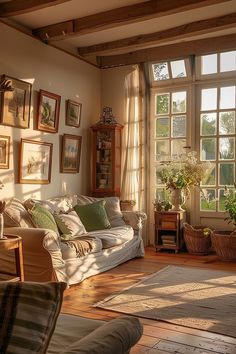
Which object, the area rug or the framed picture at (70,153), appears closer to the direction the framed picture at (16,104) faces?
the area rug

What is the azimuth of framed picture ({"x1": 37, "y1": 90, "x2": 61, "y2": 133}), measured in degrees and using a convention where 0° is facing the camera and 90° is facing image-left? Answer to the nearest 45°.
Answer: approximately 315°

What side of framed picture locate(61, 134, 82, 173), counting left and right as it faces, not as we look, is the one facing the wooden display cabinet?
left

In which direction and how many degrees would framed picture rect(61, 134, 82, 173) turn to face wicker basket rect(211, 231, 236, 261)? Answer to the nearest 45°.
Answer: approximately 45° to its left

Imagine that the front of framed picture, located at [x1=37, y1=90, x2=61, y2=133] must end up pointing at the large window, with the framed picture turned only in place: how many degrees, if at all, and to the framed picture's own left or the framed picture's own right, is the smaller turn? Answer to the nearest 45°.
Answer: approximately 45° to the framed picture's own left

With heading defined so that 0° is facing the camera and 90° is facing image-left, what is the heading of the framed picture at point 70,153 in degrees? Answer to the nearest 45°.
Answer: approximately 315°

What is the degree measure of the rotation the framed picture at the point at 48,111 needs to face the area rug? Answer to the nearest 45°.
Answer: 0° — it already faces it

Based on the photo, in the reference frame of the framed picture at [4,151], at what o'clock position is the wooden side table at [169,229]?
The wooden side table is roughly at 10 o'clock from the framed picture.

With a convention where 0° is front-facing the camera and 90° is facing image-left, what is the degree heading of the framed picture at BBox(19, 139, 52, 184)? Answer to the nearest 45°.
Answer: approximately 315°

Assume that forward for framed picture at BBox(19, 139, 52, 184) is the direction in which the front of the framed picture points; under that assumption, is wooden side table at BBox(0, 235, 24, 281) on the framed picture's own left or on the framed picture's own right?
on the framed picture's own right

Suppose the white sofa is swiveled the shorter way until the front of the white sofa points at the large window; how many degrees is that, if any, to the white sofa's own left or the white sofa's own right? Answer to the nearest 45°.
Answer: approximately 90° to the white sofa's own left

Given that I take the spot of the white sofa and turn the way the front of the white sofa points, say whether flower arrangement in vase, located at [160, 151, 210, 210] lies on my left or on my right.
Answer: on my left
